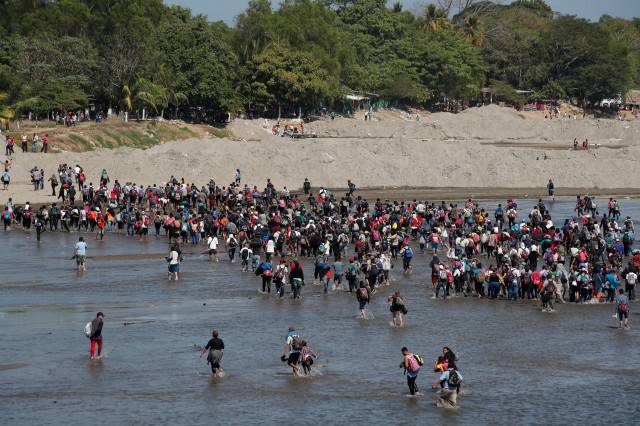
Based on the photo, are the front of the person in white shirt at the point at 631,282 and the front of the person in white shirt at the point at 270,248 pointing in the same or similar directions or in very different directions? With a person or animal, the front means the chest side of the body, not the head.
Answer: same or similar directions

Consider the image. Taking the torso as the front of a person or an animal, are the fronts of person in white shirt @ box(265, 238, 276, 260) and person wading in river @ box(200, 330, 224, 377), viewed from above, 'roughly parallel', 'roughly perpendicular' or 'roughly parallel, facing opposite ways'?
roughly parallel

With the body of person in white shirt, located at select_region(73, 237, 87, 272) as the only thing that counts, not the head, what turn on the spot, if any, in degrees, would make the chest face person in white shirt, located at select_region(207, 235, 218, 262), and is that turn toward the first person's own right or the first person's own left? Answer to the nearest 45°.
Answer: approximately 90° to the first person's own right

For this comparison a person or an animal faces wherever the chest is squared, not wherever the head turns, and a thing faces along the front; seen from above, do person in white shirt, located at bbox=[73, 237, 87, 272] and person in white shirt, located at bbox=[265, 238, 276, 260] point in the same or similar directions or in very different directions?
same or similar directions

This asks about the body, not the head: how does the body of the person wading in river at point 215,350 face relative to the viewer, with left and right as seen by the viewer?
facing away from the viewer

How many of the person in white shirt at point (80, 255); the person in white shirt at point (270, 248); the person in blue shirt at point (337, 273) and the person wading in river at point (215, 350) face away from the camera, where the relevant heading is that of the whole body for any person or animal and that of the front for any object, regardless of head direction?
4

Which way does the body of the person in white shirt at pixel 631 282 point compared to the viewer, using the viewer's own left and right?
facing away from the viewer

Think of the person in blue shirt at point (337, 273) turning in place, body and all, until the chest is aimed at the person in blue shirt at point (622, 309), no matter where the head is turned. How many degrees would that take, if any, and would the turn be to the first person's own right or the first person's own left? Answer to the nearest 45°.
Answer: approximately 135° to the first person's own right
